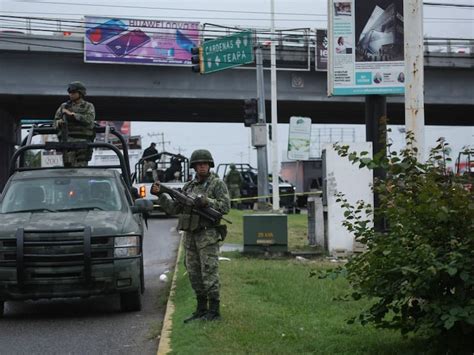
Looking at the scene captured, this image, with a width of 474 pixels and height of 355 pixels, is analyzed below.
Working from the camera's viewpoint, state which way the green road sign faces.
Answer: facing the viewer and to the left of the viewer

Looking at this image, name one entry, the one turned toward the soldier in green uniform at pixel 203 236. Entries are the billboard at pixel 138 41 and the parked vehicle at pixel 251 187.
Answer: the billboard

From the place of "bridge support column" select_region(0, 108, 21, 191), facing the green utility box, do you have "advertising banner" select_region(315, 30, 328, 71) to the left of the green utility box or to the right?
left

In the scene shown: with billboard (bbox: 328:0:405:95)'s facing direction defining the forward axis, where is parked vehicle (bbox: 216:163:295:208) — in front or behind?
behind

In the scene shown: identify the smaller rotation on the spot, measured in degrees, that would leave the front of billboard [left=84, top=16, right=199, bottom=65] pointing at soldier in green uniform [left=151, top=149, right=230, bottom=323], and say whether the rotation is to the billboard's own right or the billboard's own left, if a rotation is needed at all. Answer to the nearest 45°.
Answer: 0° — it already faces them

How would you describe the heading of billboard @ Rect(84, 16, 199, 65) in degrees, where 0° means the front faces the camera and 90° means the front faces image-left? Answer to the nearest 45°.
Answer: approximately 0°

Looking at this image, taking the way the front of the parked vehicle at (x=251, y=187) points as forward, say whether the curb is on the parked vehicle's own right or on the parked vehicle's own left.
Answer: on the parked vehicle's own right

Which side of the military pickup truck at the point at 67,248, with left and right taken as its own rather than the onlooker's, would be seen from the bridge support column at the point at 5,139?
back

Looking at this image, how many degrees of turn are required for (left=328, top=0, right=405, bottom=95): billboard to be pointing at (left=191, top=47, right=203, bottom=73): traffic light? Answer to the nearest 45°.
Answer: approximately 135° to its right

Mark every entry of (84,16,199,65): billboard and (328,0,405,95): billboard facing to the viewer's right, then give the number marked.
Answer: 0

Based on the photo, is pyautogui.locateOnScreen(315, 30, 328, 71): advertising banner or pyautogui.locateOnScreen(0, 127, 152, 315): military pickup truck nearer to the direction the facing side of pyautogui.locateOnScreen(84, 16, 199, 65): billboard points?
the military pickup truck
